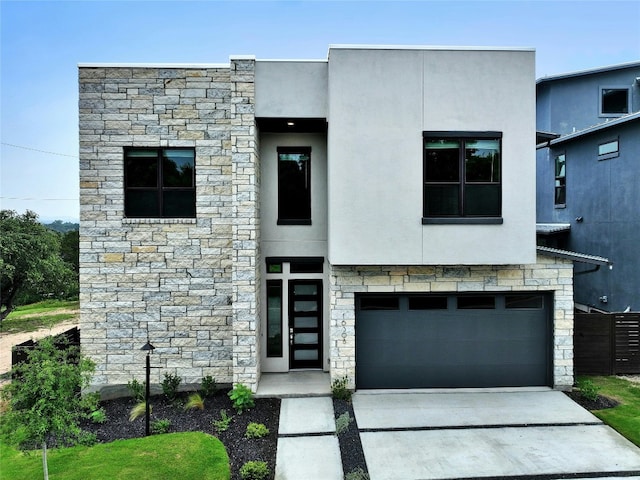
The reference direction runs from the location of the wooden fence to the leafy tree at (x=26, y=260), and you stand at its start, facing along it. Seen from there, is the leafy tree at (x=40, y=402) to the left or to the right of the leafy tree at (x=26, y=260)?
left

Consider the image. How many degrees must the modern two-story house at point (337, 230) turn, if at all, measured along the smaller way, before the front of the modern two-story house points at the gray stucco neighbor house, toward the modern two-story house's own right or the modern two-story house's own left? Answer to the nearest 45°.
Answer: approximately 135° to the modern two-story house's own left

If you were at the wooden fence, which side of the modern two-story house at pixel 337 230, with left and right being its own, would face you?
left

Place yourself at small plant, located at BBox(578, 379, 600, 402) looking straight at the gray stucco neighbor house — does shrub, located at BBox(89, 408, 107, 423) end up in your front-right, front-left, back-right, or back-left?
back-left

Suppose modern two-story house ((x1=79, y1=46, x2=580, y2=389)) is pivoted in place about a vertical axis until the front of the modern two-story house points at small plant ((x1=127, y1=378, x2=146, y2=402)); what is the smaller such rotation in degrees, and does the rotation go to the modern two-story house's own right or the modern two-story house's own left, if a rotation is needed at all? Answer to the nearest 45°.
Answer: approximately 90° to the modern two-story house's own right

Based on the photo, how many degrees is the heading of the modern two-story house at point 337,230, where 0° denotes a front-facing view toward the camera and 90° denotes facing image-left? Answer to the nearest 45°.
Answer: approximately 0°

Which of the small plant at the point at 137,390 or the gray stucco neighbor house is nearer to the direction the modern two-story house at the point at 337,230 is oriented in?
the small plant

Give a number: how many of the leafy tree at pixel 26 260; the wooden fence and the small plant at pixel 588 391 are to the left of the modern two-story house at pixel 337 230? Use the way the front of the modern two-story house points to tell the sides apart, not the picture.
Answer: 2

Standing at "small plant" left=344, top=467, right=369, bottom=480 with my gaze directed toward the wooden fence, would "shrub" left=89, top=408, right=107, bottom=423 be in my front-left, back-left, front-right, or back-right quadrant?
back-left

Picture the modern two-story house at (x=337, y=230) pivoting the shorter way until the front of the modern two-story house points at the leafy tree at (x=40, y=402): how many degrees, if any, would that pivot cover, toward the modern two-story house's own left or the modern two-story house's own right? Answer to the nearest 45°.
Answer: approximately 45° to the modern two-story house's own right

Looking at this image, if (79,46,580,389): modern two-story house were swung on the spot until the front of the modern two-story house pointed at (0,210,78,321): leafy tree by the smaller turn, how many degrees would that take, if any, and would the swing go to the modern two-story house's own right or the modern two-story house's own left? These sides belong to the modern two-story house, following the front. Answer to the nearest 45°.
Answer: approximately 135° to the modern two-story house's own right

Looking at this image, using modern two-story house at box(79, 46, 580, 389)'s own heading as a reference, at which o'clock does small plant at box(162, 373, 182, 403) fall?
The small plant is roughly at 3 o'clock from the modern two-story house.

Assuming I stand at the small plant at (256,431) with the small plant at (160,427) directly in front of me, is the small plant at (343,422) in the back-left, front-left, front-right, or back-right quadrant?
back-right
